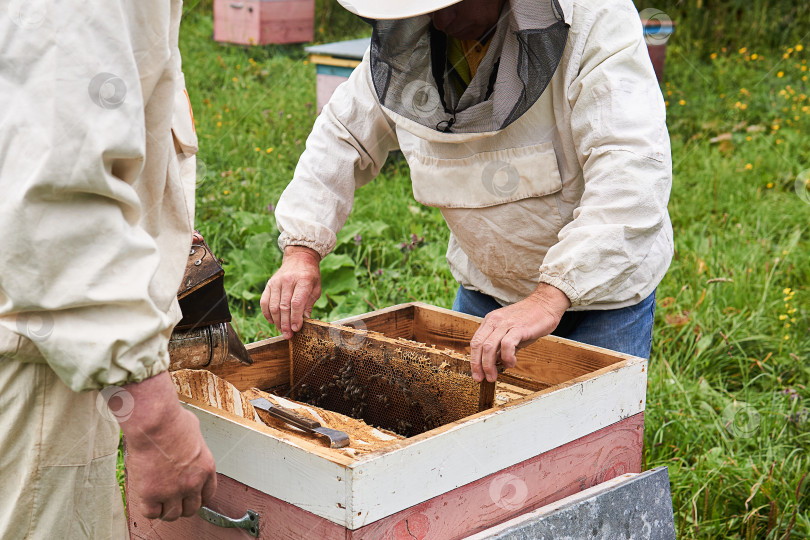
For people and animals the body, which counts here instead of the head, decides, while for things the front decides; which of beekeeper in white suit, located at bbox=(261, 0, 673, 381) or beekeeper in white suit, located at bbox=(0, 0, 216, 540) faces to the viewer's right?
beekeeper in white suit, located at bbox=(0, 0, 216, 540)

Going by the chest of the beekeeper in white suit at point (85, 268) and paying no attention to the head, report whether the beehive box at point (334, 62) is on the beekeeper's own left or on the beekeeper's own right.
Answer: on the beekeeper's own left

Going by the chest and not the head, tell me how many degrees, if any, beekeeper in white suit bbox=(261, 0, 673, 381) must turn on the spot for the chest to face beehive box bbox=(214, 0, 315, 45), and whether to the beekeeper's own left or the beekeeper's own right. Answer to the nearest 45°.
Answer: approximately 135° to the beekeeper's own right

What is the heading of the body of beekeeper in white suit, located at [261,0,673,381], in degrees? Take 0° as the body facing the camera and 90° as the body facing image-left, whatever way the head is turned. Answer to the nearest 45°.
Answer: approximately 45°

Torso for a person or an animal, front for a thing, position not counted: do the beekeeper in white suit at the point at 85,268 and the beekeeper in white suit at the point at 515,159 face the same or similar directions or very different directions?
very different directions

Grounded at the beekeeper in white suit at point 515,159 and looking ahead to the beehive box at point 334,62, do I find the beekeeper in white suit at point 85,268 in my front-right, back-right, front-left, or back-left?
back-left

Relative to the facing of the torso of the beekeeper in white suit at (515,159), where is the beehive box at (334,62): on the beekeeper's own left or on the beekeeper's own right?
on the beekeeper's own right

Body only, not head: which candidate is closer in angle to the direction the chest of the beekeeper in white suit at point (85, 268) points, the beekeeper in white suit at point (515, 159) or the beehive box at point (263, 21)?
the beekeeper in white suit

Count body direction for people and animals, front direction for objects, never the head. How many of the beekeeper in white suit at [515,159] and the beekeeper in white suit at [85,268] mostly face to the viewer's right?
1

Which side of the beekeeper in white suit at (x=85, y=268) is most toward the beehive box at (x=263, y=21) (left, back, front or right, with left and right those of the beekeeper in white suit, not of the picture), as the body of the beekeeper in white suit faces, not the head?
left

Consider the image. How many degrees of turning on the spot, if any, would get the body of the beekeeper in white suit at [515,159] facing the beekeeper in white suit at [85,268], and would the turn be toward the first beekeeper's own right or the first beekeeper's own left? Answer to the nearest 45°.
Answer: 0° — they already face them

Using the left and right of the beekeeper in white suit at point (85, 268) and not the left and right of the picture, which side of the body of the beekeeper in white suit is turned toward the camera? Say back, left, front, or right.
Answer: right
